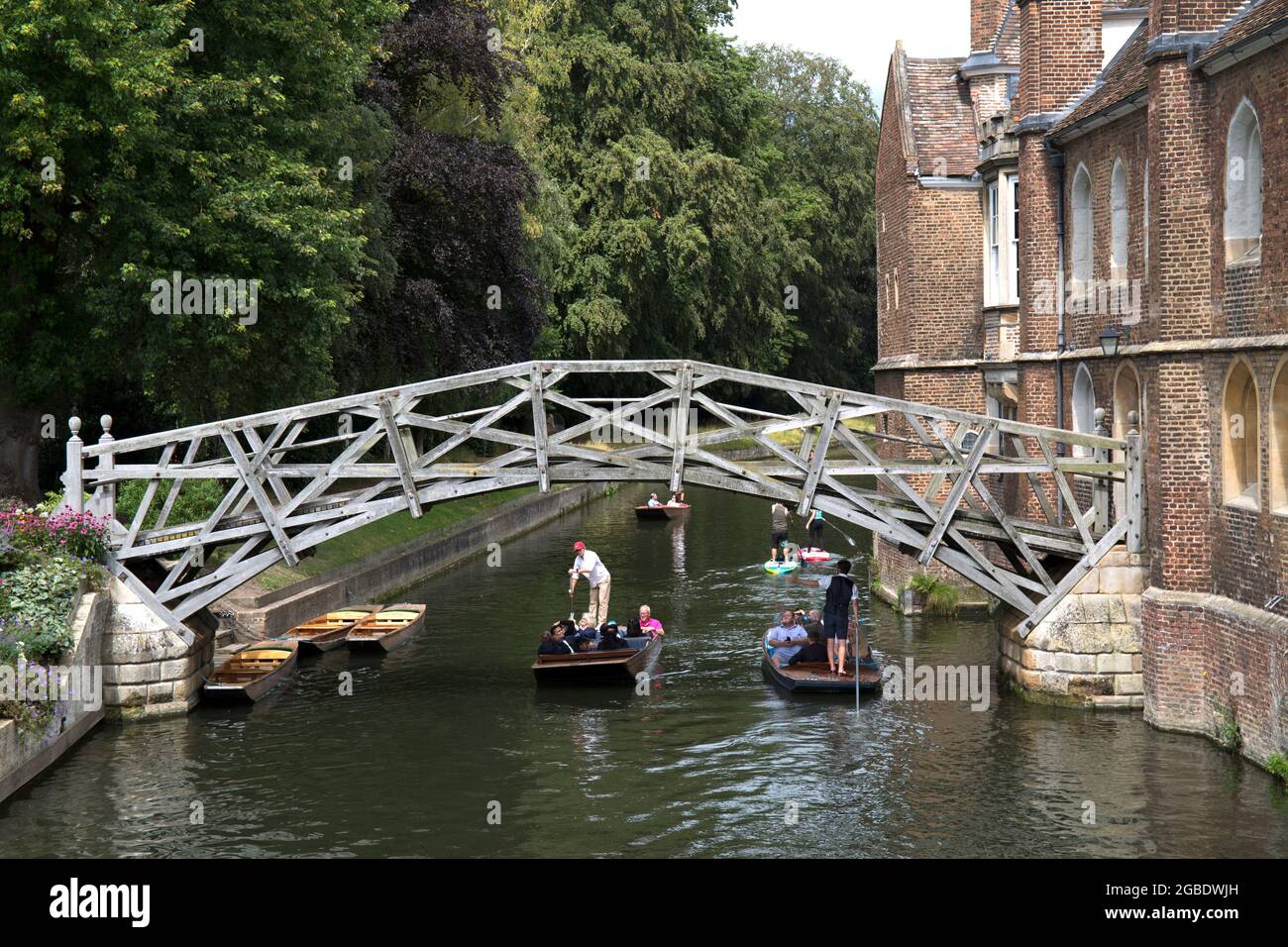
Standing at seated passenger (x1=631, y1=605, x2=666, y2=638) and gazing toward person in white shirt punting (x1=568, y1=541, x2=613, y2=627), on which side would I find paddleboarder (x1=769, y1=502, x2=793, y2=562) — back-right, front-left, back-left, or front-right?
front-right

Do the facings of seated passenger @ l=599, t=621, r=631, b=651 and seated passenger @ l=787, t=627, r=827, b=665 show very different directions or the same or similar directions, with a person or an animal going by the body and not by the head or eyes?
very different directions

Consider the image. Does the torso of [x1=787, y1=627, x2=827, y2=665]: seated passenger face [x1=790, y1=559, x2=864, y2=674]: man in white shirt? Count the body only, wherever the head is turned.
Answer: no

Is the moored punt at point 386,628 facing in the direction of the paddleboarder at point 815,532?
no

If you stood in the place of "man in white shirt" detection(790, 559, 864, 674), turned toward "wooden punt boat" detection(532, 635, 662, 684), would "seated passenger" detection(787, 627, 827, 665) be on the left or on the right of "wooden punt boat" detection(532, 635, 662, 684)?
right

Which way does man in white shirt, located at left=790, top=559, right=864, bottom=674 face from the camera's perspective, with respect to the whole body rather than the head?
away from the camera

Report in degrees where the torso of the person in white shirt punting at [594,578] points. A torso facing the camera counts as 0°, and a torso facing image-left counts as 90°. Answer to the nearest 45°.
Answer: approximately 45°
